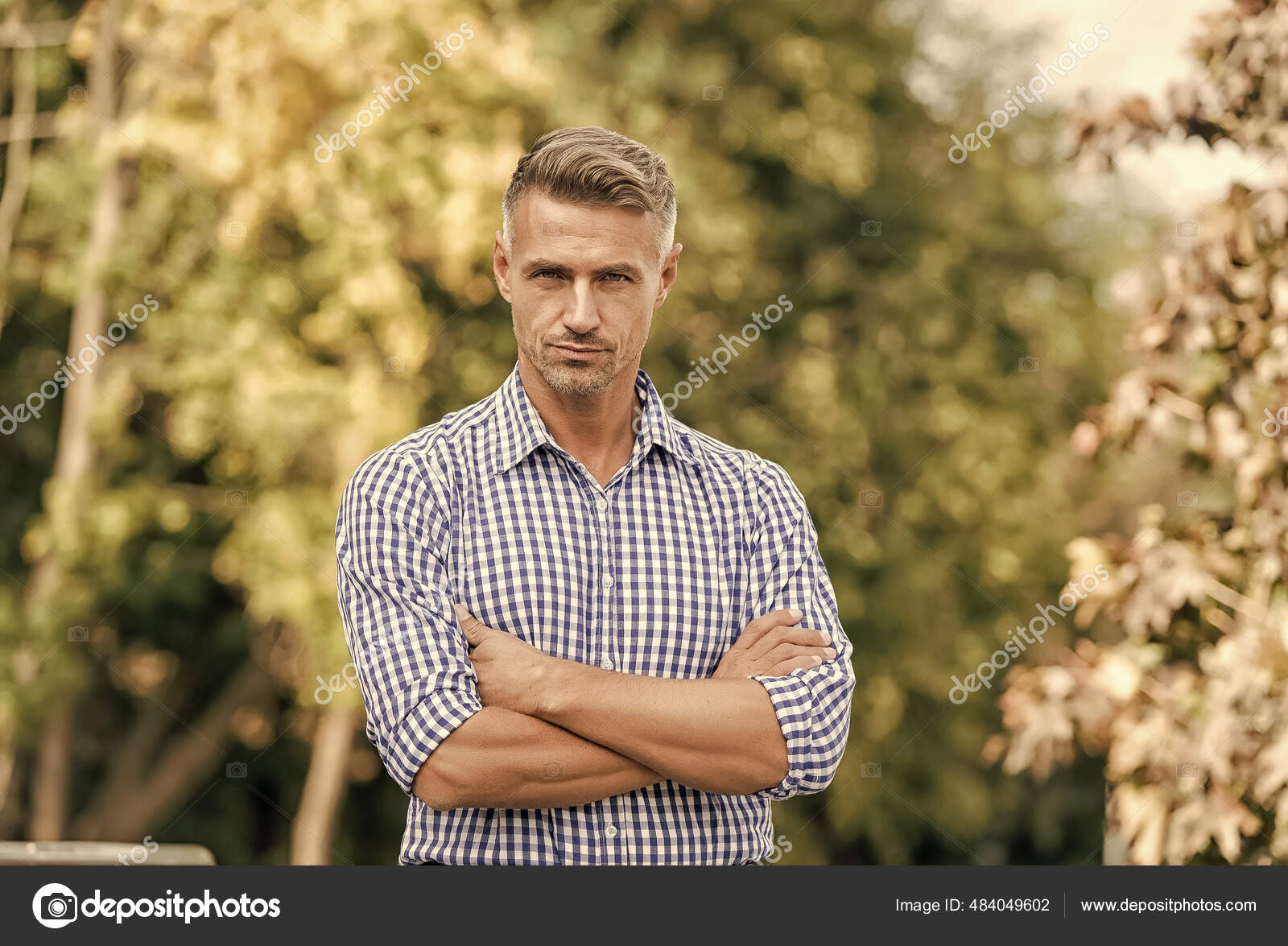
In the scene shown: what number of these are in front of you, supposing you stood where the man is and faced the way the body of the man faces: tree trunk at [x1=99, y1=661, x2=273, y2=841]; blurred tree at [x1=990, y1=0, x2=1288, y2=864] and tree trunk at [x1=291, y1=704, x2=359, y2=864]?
0

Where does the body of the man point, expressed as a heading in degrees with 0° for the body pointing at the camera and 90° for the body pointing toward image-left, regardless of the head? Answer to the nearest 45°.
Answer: approximately 0°

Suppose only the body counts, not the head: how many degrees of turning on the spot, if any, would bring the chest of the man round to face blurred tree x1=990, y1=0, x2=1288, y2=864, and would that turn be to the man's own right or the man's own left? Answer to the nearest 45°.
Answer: approximately 135° to the man's own left

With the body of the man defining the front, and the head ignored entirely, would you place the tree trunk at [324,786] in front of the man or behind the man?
behind

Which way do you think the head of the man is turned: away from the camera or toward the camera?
toward the camera

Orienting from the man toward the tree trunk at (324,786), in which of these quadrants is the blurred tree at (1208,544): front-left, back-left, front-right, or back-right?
front-right

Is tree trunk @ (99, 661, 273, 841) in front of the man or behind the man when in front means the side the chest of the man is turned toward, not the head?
behind
